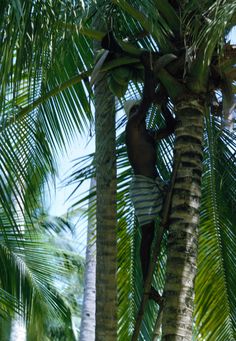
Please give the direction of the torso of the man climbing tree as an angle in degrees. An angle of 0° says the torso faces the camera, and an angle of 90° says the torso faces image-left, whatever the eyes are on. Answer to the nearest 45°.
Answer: approximately 270°
